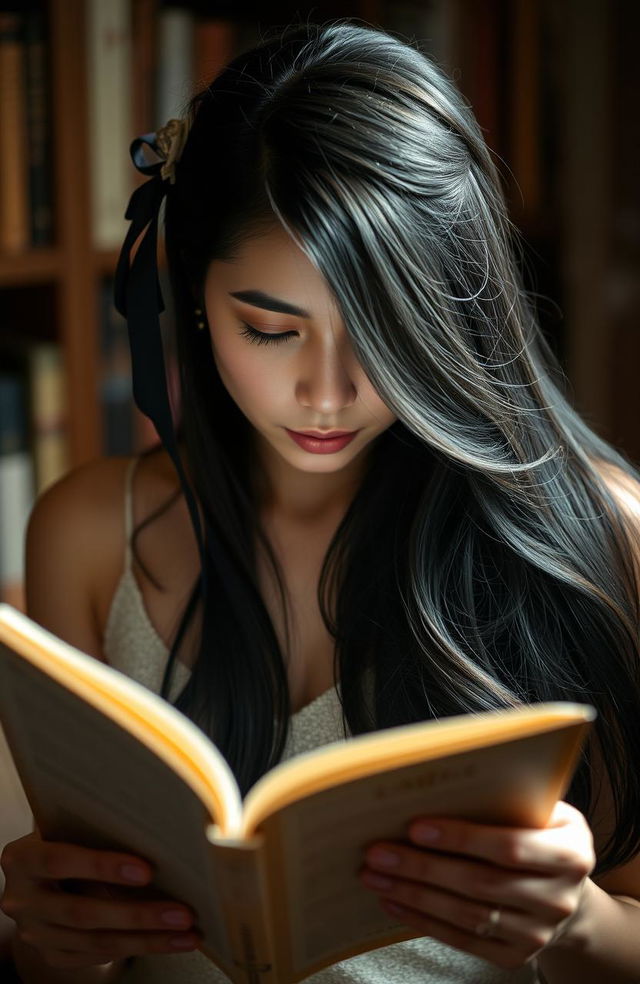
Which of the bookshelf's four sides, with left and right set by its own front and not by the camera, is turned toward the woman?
front

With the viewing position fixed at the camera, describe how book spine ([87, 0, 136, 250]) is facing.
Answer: facing the viewer

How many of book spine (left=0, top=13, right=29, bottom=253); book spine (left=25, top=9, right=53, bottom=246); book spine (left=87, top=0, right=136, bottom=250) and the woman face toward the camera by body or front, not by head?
4

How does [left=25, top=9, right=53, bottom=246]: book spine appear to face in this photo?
toward the camera

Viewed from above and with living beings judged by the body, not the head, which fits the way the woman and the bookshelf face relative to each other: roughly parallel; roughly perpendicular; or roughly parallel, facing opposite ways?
roughly parallel

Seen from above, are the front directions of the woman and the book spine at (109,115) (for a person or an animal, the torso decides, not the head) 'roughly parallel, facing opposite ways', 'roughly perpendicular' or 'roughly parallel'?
roughly parallel

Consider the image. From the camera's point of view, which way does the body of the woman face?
toward the camera

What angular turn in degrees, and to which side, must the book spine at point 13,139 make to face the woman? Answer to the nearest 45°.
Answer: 0° — it already faces them
